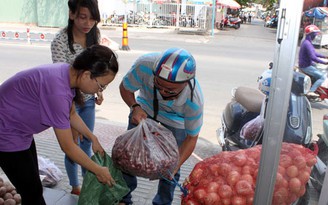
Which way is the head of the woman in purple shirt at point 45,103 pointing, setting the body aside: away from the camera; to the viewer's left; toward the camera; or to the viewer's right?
to the viewer's right

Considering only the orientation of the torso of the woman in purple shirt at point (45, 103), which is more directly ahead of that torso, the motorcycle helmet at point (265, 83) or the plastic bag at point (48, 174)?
the motorcycle helmet

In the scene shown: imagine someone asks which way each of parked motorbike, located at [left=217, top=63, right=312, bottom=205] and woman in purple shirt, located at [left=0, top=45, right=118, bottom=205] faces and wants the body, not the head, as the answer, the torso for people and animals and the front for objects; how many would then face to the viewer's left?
0

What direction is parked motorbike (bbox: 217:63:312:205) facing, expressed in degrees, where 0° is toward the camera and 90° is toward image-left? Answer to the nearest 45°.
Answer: approximately 315°

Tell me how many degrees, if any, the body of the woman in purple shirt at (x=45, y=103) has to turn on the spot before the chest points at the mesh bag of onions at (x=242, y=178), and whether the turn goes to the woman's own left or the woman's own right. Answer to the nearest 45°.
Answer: approximately 45° to the woman's own right

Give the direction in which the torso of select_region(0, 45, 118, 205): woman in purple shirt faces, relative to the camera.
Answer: to the viewer's right
